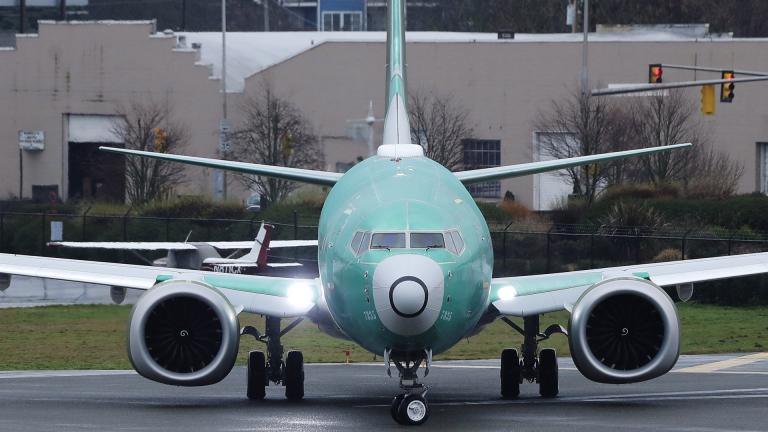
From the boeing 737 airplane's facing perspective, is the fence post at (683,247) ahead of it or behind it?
behind

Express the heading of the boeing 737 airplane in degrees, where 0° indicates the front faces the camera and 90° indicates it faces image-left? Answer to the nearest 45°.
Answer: approximately 0°
